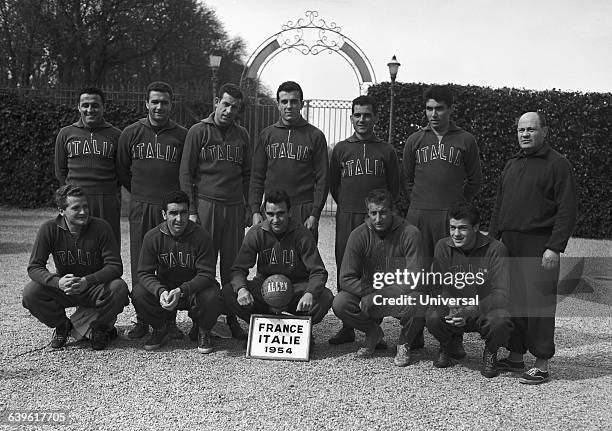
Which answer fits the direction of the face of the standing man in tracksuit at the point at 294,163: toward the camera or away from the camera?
toward the camera

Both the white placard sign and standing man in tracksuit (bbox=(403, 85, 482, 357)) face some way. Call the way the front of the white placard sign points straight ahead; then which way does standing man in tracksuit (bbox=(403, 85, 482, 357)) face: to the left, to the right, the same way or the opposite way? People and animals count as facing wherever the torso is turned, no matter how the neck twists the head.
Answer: the same way

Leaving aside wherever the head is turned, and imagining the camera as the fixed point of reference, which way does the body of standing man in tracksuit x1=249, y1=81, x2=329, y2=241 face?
toward the camera

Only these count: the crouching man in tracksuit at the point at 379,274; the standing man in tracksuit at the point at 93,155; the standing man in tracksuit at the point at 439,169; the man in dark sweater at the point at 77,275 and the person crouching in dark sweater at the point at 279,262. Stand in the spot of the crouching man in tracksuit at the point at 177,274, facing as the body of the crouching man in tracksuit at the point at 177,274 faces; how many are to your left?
3

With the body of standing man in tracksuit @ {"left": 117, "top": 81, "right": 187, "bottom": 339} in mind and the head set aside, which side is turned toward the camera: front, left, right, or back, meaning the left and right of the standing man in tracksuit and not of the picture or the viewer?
front

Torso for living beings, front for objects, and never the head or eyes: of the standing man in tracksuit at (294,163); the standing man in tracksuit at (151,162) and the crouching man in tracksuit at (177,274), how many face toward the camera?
3

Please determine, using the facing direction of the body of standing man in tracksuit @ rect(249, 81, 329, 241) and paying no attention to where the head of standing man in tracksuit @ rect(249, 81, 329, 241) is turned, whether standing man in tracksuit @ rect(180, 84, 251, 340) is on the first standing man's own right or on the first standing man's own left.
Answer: on the first standing man's own right

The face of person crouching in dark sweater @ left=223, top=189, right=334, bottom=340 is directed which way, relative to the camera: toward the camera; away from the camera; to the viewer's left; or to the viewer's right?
toward the camera

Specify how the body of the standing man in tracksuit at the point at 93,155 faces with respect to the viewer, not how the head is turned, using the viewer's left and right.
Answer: facing the viewer

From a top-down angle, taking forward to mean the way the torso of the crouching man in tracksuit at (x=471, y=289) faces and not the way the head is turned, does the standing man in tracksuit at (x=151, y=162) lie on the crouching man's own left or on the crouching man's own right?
on the crouching man's own right

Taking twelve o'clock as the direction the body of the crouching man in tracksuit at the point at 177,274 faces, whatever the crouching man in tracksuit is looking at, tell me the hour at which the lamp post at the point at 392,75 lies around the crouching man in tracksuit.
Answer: The lamp post is roughly at 7 o'clock from the crouching man in tracksuit.

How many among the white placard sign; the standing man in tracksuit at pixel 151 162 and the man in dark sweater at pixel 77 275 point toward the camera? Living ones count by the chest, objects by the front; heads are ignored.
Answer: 3

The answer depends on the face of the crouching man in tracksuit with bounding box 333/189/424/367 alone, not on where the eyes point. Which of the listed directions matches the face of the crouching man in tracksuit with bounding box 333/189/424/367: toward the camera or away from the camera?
toward the camera

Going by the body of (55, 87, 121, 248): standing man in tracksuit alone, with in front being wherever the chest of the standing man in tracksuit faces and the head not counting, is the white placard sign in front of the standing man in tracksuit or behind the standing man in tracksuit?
in front

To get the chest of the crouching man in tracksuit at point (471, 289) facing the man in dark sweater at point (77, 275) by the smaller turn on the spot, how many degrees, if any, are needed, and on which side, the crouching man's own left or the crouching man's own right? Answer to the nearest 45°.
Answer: approximately 45° to the crouching man's own right
